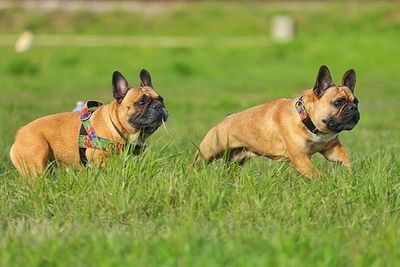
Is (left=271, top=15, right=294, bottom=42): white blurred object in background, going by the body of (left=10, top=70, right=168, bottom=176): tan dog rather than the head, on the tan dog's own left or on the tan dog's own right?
on the tan dog's own left

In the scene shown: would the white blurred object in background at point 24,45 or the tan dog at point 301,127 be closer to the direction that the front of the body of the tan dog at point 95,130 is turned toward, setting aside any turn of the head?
the tan dog

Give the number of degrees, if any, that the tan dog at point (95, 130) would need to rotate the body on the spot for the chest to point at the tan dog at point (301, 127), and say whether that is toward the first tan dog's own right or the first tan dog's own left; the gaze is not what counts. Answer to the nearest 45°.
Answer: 0° — it already faces it

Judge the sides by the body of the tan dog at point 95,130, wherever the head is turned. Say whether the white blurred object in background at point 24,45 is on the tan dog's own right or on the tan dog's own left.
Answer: on the tan dog's own left

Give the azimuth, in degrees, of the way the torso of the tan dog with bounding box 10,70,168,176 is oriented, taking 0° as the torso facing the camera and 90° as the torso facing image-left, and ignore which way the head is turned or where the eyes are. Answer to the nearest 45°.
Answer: approximately 270°
